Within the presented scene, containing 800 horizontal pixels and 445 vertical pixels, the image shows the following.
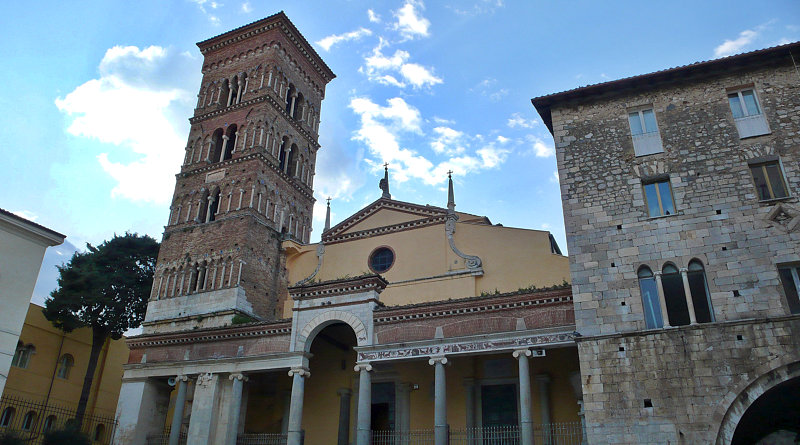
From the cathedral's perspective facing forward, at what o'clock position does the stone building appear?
The stone building is roughly at 9 o'clock from the cathedral.

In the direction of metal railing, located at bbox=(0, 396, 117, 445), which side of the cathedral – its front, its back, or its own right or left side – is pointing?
right

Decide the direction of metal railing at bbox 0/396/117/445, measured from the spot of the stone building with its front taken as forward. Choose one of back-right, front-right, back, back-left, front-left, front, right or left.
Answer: right

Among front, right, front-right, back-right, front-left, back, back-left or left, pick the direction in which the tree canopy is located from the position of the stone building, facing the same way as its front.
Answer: right

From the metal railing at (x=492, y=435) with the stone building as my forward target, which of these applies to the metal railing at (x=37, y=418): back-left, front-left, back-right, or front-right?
back-right

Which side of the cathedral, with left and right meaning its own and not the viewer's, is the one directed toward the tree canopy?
right

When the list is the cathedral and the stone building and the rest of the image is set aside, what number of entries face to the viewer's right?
0
